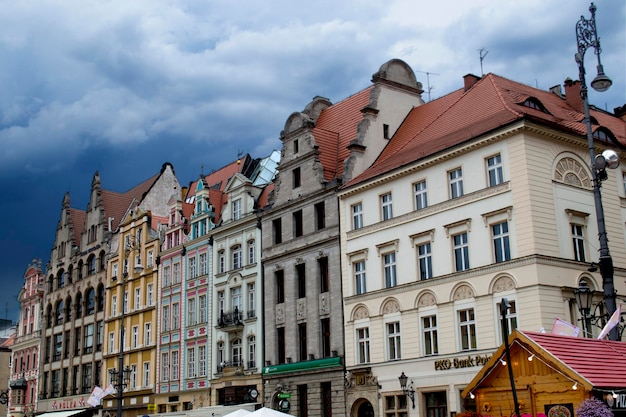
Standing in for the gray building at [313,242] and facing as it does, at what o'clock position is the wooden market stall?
The wooden market stall is roughly at 10 o'clock from the gray building.

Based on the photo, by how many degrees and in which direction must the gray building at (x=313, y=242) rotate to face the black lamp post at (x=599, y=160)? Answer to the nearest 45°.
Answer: approximately 45° to its left

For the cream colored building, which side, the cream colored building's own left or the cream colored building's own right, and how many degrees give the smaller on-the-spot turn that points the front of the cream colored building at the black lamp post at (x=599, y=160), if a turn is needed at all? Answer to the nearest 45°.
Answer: approximately 45° to the cream colored building's own left

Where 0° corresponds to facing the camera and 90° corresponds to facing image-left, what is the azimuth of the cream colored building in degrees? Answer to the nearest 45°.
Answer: approximately 45°

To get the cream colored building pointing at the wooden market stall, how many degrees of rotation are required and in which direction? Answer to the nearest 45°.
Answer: approximately 45° to its left

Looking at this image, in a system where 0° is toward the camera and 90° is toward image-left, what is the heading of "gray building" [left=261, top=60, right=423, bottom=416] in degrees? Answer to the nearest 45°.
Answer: approximately 45°

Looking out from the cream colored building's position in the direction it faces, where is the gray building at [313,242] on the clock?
The gray building is roughly at 3 o'clock from the cream colored building.
